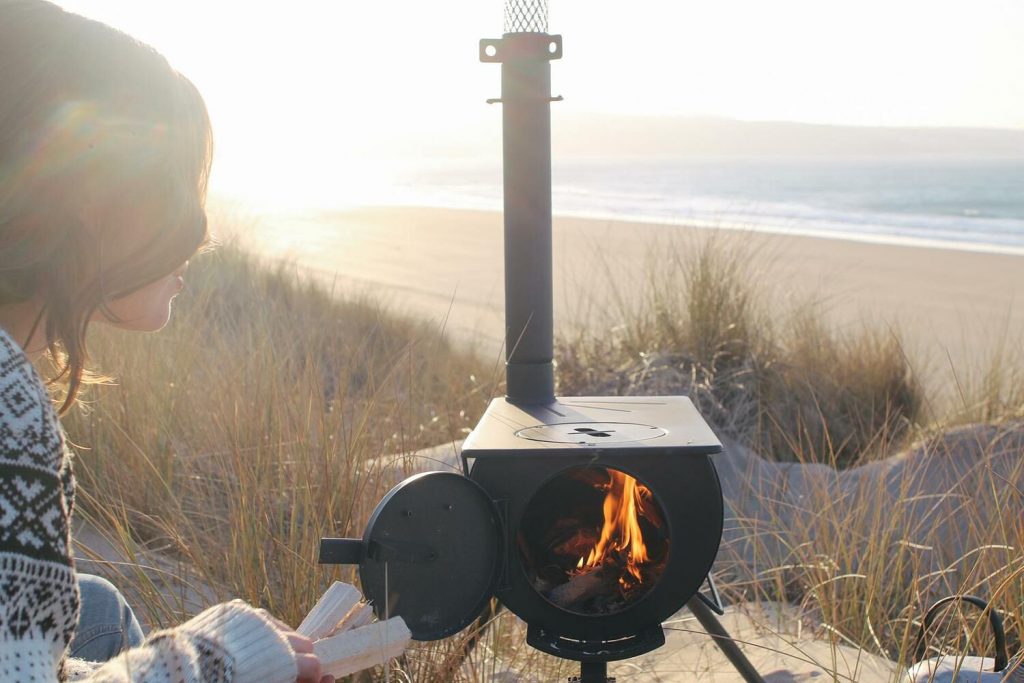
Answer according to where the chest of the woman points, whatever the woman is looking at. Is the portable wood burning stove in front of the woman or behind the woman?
in front

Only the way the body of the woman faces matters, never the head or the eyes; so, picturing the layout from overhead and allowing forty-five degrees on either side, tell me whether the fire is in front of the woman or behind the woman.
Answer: in front

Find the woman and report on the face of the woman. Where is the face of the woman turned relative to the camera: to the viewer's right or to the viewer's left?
to the viewer's right

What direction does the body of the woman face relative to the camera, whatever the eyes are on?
to the viewer's right
